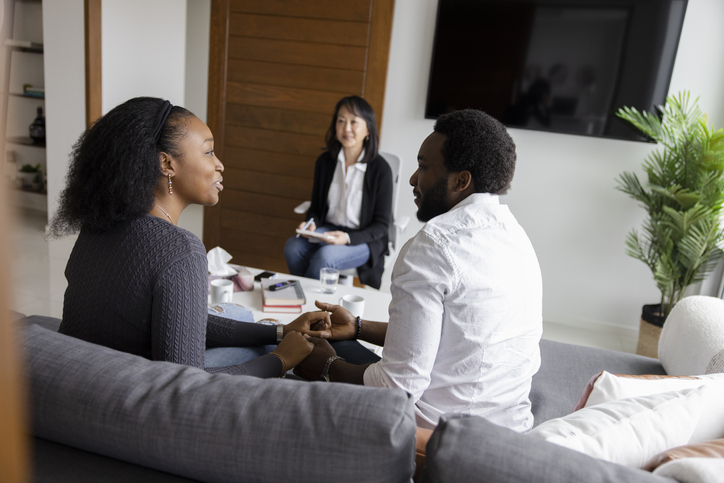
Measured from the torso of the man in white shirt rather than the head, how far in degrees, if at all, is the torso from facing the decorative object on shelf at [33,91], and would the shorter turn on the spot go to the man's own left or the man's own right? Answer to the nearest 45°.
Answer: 0° — they already face it

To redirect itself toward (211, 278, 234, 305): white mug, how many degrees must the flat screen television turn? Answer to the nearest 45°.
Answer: approximately 45° to its right

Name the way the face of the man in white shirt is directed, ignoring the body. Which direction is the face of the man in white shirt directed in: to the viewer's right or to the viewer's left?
to the viewer's left

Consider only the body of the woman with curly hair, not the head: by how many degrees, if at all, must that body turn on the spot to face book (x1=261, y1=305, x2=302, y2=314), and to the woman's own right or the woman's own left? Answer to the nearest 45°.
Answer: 0° — they already face it

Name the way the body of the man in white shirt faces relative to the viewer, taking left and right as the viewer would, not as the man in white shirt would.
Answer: facing away from the viewer and to the left of the viewer

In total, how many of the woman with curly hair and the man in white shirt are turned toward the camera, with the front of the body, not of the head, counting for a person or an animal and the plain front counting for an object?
0

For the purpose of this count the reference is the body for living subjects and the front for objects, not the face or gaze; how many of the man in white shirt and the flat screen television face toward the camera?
1

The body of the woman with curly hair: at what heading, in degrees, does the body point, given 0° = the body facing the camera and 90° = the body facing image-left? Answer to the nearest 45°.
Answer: approximately 225°

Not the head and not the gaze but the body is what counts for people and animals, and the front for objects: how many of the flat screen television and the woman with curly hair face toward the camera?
1

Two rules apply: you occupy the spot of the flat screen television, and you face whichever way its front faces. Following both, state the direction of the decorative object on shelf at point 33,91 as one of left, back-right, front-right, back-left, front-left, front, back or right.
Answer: right

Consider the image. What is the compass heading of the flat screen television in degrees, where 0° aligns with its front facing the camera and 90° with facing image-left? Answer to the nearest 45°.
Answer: approximately 0°

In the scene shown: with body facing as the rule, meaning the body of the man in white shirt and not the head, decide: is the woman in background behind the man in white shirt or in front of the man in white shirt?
in front

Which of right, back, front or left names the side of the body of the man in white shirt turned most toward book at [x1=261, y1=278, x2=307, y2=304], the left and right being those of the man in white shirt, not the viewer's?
front
